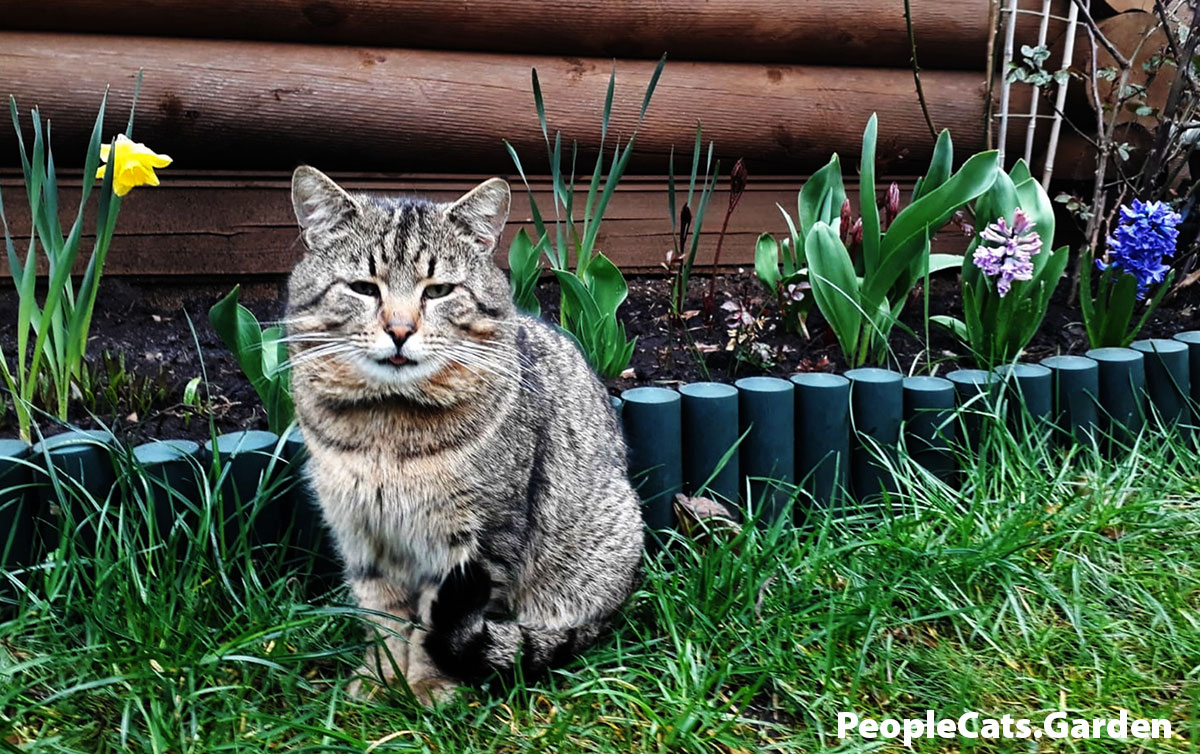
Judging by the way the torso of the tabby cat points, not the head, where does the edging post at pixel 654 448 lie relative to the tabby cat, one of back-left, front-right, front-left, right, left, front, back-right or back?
back

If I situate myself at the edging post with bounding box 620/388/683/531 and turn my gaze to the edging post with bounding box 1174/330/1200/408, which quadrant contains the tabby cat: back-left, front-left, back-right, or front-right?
back-right

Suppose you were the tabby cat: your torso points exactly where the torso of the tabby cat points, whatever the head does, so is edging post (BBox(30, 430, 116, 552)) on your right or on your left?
on your right

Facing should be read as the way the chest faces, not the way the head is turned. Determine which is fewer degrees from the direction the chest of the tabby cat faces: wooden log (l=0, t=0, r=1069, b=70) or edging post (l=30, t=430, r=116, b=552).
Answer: the edging post

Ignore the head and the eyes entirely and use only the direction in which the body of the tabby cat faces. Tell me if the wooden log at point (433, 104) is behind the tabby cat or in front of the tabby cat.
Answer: behind

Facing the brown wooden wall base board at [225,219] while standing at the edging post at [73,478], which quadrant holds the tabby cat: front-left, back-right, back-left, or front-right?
back-right

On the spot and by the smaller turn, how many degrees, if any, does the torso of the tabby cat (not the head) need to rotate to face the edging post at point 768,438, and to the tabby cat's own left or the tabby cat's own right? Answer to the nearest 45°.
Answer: approximately 180°

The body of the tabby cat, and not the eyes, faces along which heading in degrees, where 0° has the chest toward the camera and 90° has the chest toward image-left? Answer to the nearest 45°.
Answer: approximately 45°
